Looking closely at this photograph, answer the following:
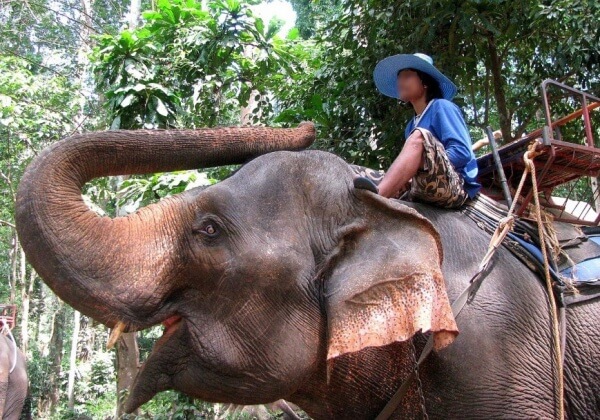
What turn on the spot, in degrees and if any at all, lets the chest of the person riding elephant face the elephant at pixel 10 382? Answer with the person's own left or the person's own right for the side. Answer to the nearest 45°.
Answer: approximately 45° to the person's own right

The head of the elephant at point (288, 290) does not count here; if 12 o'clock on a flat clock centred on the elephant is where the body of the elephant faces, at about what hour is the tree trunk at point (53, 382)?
The tree trunk is roughly at 2 o'clock from the elephant.

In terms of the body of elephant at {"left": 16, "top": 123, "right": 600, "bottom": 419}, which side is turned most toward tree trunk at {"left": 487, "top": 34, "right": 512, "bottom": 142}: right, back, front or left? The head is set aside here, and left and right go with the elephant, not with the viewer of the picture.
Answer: right

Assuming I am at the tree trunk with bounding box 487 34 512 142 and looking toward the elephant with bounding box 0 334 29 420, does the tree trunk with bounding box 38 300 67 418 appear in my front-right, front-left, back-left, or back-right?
front-right

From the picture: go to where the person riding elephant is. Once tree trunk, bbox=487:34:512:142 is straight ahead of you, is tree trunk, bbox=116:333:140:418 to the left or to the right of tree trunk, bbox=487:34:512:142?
left

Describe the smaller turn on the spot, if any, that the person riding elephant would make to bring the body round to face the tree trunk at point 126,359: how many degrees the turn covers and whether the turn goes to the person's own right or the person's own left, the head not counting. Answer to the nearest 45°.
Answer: approximately 45° to the person's own right

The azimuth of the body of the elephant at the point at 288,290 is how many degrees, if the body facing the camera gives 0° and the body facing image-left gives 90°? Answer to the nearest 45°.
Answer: approximately 90°

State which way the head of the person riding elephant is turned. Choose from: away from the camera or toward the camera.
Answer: toward the camera

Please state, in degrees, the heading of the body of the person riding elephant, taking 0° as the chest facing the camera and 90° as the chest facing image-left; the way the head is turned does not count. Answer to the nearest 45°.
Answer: approximately 90°
